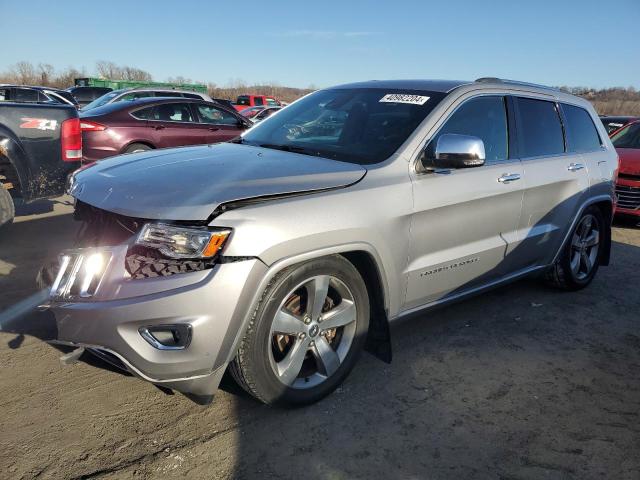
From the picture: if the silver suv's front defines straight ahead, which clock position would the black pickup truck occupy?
The black pickup truck is roughly at 3 o'clock from the silver suv.

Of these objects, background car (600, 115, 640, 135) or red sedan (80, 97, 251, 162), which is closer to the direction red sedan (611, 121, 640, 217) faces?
the red sedan

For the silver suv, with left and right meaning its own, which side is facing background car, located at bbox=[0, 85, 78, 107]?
right

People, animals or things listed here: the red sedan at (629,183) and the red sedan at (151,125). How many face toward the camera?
1

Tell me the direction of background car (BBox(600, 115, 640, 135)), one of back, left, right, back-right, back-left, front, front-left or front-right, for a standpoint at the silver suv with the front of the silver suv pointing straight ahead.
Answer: back

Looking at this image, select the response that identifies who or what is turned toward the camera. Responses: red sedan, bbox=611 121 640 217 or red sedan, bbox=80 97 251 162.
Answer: red sedan, bbox=611 121 640 217

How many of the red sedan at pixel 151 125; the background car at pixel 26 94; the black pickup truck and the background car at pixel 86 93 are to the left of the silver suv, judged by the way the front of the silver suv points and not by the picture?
0

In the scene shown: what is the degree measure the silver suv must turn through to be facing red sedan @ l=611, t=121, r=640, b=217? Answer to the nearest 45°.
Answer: approximately 180°

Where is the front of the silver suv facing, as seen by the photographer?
facing the viewer and to the left of the viewer

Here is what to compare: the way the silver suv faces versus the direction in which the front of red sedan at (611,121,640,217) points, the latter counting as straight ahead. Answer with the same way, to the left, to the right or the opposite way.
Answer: the same way

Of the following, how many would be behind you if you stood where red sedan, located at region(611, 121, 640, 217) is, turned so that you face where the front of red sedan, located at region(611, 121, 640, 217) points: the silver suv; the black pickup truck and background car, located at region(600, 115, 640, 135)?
1

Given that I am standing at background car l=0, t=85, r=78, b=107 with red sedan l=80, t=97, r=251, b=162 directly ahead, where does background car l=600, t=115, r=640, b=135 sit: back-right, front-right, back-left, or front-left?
front-left

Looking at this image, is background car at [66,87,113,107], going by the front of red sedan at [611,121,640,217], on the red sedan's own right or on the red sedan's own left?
on the red sedan's own right

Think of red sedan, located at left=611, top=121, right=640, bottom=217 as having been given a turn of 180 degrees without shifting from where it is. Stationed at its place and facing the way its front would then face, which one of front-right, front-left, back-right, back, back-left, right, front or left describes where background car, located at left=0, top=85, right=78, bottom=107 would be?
left

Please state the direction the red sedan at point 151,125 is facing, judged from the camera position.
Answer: facing away from the viewer and to the right of the viewer

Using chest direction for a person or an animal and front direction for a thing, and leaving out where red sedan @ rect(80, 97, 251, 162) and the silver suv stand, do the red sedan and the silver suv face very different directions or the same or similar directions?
very different directions

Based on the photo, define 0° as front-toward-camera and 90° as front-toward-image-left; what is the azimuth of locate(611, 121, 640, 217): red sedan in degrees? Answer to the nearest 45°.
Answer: approximately 0°

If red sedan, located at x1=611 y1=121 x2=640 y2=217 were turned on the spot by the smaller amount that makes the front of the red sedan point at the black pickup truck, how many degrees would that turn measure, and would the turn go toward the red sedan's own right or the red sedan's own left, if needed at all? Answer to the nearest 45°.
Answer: approximately 45° to the red sedan's own right

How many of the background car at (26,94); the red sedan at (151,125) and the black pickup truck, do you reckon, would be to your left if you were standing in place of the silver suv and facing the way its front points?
0
